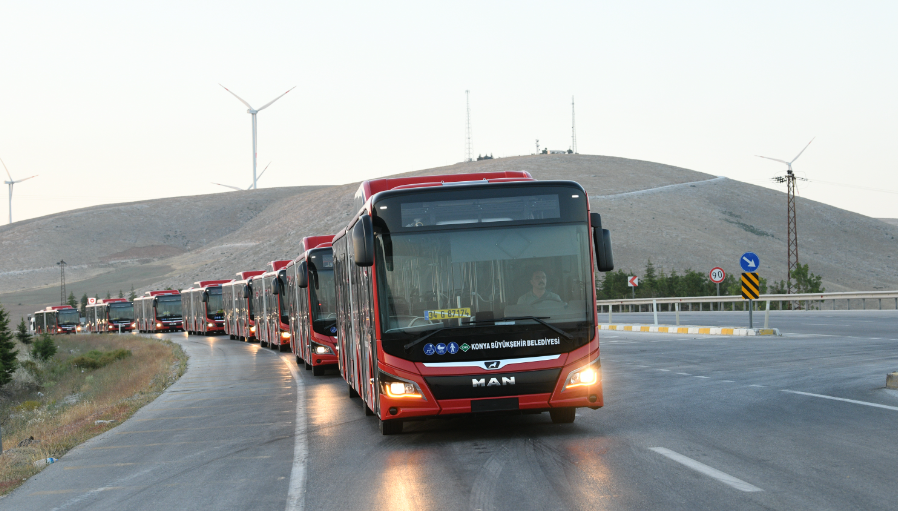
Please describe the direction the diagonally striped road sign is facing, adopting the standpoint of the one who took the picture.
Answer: facing the viewer

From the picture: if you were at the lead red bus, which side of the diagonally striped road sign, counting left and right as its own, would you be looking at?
front

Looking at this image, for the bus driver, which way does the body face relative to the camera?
toward the camera

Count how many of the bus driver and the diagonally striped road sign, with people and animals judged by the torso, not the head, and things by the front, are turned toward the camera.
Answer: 2

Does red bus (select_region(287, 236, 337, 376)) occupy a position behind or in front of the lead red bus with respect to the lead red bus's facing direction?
behind

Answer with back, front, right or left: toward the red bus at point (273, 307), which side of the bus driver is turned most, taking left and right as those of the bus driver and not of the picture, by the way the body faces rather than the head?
back

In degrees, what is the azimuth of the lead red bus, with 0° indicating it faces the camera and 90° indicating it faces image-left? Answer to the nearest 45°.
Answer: approximately 0°

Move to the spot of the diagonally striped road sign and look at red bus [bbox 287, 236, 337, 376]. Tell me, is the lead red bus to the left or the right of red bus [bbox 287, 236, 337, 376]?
left

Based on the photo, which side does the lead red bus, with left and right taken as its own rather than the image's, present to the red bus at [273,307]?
back
